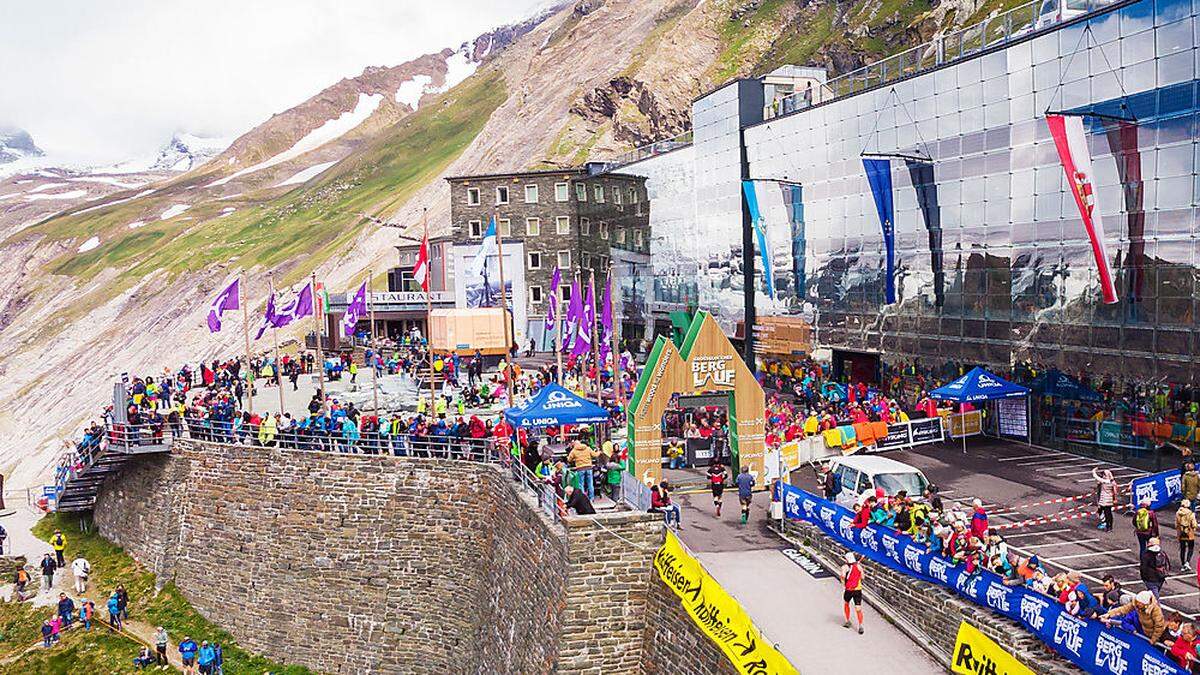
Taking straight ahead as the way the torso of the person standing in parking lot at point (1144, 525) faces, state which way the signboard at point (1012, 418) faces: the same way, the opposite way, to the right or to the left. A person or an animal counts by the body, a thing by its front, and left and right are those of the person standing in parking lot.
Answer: the opposite way

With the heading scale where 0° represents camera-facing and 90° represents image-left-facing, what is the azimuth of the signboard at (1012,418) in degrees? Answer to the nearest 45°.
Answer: approximately 0°

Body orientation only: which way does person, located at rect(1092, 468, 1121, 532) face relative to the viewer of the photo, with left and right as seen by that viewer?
facing to the left of the viewer

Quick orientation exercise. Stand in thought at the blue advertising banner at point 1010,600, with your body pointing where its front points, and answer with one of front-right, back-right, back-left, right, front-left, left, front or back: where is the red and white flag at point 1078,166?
back-right

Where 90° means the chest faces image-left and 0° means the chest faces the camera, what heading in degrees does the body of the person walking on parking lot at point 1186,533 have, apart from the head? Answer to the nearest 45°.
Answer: approximately 180°

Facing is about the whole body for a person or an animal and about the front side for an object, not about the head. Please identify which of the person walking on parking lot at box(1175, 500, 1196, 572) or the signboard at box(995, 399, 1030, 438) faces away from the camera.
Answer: the person walking on parking lot

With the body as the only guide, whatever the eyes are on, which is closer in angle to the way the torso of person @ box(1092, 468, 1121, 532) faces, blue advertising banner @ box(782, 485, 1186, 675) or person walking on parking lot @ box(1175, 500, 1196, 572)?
the blue advertising banner

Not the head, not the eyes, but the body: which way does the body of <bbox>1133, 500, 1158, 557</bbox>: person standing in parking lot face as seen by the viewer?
away from the camera

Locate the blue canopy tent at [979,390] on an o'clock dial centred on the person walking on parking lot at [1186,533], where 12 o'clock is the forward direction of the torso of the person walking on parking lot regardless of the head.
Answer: The blue canopy tent is roughly at 11 o'clock from the person walking on parking lot.
